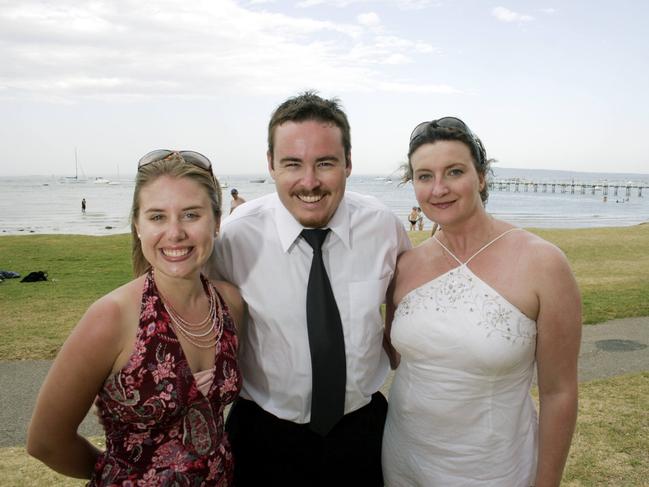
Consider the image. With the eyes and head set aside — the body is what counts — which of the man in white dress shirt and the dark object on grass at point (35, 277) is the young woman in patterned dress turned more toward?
the man in white dress shirt

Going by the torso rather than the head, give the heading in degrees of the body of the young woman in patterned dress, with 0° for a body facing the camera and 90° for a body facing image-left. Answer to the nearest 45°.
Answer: approximately 315°

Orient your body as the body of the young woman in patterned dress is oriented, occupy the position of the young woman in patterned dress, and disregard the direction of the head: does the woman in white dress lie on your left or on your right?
on your left

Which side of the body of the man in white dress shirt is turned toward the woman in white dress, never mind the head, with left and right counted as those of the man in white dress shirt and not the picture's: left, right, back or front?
left

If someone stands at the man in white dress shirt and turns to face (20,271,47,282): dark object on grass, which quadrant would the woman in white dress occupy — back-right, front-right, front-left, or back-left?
back-right

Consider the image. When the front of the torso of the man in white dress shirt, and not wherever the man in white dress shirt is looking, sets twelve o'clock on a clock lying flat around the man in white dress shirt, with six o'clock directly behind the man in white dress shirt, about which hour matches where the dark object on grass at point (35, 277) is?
The dark object on grass is roughly at 5 o'clock from the man in white dress shirt.

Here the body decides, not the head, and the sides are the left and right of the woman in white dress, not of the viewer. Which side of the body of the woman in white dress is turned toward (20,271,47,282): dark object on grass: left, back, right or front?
right

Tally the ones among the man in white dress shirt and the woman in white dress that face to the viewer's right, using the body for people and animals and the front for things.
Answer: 0
